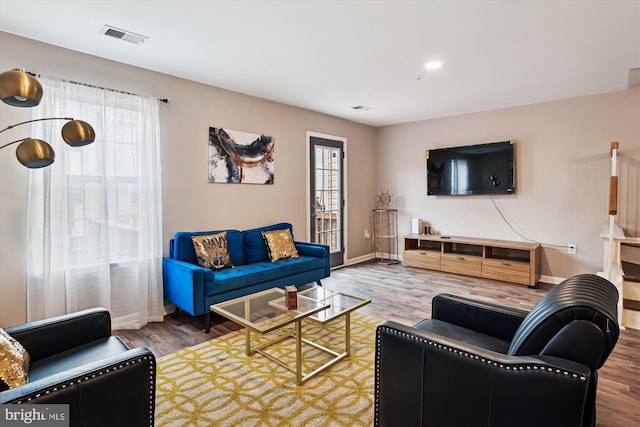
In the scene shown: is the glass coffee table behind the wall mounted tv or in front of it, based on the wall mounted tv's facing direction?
in front

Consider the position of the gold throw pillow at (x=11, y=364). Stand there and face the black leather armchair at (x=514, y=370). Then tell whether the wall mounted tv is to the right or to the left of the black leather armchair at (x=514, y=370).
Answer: left

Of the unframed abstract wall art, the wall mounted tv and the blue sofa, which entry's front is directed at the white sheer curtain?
the wall mounted tv

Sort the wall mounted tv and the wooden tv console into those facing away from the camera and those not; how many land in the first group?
0

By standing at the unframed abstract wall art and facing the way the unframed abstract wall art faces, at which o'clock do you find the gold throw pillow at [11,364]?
The gold throw pillow is roughly at 2 o'clock from the unframed abstract wall art.

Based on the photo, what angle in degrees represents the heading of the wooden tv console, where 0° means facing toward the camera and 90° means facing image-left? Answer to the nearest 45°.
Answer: approximately 45°

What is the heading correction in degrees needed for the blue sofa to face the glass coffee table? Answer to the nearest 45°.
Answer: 0° — it already faces it

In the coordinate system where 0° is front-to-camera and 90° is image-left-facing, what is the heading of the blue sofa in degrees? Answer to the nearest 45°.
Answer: approximately 315°

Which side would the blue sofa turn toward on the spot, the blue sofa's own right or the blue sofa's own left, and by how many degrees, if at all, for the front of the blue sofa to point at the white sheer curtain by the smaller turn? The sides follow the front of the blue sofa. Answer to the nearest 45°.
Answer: approximately 135° to the blue sofa's own right

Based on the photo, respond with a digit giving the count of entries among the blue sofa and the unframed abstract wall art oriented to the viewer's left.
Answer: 0

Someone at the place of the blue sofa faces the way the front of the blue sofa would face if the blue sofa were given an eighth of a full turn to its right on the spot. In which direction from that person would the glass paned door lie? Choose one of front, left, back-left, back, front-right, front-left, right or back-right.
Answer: back-left

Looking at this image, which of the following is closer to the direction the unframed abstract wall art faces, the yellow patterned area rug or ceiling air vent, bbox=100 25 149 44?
the yellow patterned area rug

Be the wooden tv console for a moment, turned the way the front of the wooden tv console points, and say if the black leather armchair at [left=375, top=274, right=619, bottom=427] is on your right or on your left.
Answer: on your left

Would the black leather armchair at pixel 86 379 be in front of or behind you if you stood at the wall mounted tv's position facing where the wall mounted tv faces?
in front
